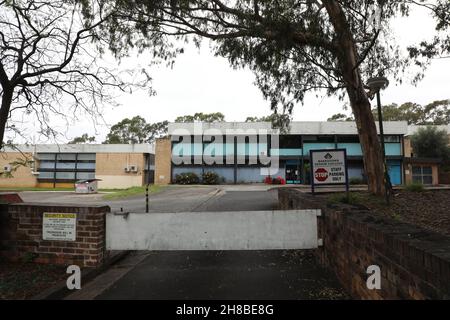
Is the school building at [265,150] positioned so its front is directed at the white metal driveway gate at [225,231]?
yes

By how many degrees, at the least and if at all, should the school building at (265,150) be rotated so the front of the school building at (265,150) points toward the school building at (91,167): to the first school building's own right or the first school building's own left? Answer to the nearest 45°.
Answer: approximately 90° to the first school building's own right

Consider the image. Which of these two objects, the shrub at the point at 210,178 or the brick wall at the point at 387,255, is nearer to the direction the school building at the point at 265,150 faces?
the brick wall

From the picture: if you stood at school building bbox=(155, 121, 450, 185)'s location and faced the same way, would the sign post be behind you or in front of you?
in front

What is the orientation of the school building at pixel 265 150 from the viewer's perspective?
toward the camera

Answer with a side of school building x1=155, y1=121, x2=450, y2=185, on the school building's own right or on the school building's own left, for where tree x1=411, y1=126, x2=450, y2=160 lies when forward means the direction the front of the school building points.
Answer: on the school building's own left

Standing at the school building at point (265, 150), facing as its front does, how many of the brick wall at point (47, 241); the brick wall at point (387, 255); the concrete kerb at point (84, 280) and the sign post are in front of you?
4

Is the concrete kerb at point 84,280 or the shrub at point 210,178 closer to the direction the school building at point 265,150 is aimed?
the concrete kerb

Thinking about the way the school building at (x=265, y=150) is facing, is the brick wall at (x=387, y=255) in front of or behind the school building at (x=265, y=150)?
in front

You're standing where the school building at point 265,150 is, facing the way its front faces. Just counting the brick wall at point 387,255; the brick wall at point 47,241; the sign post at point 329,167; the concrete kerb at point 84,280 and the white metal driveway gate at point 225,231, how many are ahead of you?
5

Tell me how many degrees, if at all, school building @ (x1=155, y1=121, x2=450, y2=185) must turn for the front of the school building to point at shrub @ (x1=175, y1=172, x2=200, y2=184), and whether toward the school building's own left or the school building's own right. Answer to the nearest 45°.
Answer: approximately 90° to the school building's own right

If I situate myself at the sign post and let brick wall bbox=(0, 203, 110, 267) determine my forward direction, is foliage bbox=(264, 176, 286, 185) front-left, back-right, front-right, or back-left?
back-right

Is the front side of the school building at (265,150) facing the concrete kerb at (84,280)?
yes
